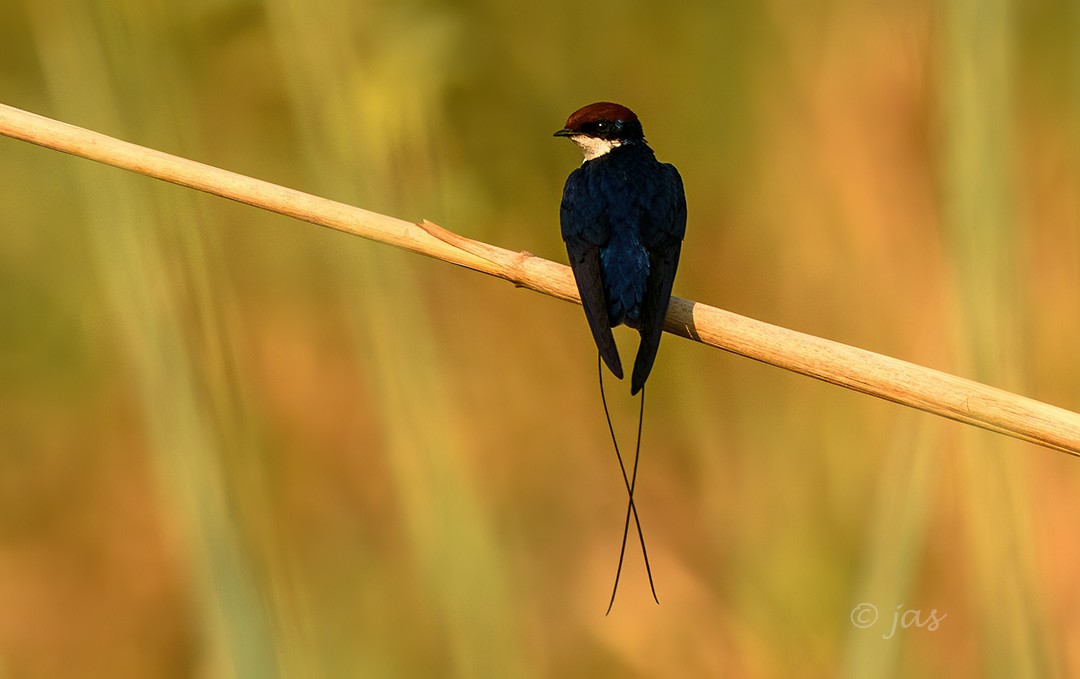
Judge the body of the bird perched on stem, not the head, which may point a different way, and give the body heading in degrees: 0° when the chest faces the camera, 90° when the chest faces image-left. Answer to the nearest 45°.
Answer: approximately 180°
